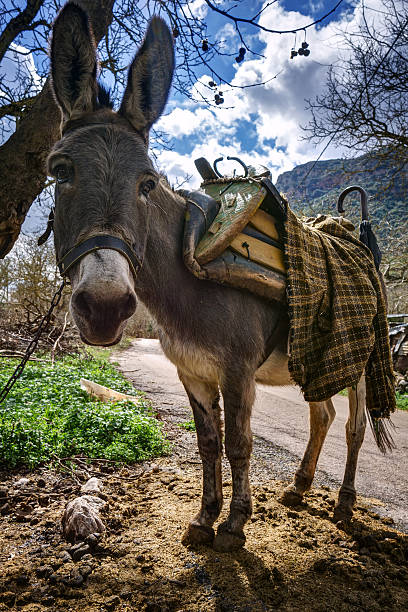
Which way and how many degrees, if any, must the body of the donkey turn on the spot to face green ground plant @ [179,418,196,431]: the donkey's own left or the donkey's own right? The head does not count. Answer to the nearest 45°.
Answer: approximately 135° to the donkey's own right

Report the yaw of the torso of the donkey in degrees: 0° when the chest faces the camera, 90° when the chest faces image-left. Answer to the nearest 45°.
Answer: approximately 45°

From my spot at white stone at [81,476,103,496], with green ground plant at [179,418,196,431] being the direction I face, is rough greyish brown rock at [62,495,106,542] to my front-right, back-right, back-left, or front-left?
back-right
